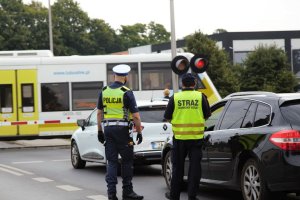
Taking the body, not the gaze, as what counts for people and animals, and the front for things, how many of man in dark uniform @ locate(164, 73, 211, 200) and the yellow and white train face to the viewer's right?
1

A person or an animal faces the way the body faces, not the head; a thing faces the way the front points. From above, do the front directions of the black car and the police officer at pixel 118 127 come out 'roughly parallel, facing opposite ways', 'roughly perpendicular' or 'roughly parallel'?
roughly perpendicular

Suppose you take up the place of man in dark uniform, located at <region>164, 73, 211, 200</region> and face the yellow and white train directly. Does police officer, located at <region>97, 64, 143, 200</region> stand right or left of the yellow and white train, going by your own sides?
left

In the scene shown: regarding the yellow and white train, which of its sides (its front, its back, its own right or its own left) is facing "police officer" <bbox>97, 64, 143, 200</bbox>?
right

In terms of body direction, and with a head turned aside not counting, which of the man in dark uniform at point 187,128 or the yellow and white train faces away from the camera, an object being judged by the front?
the man in dark uniform

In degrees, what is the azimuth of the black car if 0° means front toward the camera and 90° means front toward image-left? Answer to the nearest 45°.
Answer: approximately 135°

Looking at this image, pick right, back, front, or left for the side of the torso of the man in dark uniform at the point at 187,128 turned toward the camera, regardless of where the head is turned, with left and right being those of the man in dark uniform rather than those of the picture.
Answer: back

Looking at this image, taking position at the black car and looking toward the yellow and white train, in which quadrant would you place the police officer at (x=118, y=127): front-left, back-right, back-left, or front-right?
front-left

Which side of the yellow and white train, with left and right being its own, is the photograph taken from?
right
